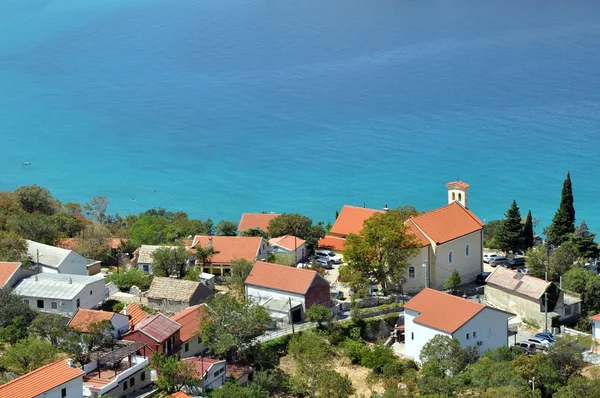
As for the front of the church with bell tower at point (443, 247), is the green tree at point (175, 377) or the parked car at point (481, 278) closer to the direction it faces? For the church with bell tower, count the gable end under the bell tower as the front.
the parked car
